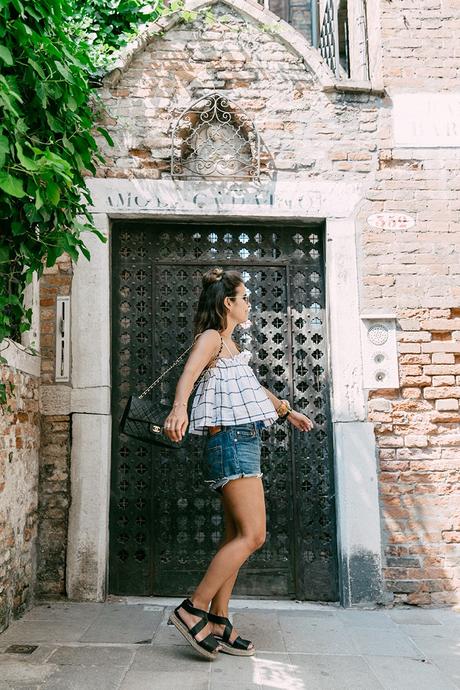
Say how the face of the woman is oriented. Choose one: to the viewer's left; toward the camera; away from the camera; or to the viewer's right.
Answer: to the viewer's right

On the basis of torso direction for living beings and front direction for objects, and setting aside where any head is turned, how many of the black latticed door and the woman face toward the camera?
1

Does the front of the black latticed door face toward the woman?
yes

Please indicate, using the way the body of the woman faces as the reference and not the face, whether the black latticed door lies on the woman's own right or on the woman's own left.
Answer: on the woman's own left

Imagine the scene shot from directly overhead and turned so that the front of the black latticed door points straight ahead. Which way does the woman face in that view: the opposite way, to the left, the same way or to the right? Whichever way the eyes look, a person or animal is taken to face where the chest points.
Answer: to the left

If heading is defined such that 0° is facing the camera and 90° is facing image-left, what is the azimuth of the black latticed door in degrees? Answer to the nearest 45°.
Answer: approximately 0°

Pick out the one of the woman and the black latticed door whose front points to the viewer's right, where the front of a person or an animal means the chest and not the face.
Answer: the woman

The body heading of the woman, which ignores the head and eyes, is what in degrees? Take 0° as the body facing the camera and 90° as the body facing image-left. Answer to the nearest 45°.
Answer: approximately 270°
